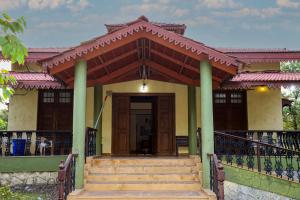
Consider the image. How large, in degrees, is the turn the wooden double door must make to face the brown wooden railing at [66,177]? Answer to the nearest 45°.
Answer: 0° — it already faces it

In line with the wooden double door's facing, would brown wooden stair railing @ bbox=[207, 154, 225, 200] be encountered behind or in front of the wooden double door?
in front

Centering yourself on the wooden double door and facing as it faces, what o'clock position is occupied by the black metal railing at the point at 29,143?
The black metal railing is roughly at 2 o'clock from the wooden double door.

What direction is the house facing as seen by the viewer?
toward the camera

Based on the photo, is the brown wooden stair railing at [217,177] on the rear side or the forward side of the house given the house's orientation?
on the forward side

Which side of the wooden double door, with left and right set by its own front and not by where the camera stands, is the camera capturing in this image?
front

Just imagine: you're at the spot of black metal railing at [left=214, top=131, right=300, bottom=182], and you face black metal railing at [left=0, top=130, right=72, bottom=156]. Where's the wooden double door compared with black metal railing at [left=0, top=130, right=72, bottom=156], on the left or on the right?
right
